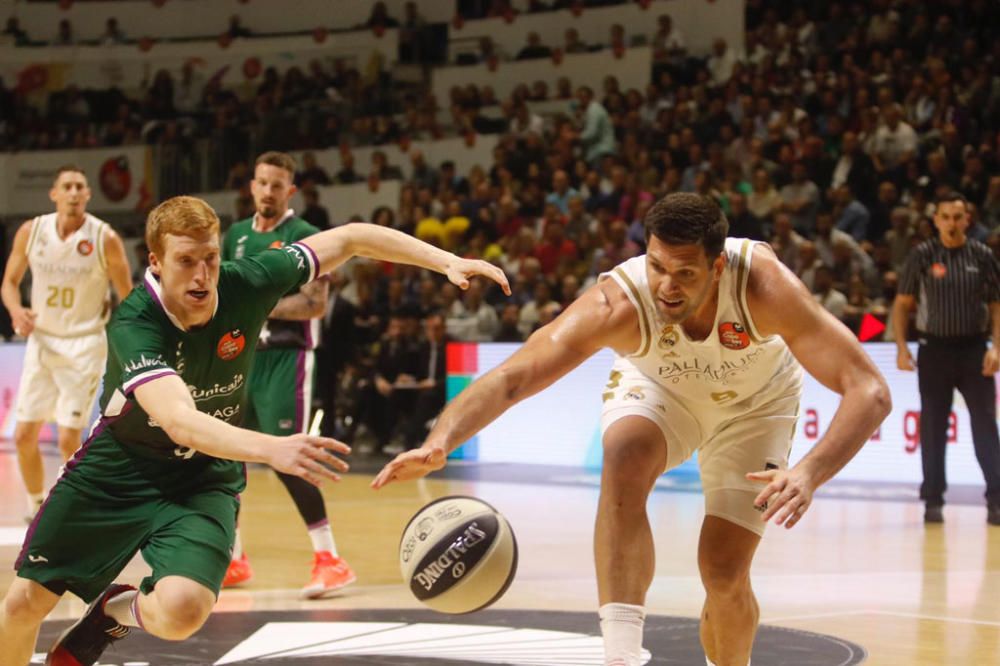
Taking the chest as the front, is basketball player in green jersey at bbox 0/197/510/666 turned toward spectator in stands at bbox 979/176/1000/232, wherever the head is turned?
no

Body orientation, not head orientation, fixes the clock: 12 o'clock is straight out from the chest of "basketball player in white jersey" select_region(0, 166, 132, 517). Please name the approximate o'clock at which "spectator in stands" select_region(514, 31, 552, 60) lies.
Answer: The spectator in stands is roughly at 7 o'clock from the basketball player in white jersey.

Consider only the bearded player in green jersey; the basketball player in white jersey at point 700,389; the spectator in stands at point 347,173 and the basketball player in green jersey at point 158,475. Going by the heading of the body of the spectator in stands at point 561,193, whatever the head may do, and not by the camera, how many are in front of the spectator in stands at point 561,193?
3

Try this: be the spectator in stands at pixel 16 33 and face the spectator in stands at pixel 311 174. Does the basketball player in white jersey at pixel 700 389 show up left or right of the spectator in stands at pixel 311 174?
right

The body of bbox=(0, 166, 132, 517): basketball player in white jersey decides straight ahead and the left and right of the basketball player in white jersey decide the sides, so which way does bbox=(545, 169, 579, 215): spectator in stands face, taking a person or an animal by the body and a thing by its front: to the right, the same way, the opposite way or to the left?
the same way

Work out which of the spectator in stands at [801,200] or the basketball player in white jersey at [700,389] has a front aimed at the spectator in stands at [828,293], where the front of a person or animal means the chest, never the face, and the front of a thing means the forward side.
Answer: the spectator in stands at [801,200]

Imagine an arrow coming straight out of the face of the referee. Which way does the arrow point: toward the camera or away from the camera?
toward the camera

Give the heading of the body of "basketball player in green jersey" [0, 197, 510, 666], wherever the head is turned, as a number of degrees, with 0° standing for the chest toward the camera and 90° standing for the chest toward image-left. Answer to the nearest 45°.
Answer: approximately 315°

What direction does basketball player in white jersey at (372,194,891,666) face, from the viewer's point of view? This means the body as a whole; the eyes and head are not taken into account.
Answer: toward the camera

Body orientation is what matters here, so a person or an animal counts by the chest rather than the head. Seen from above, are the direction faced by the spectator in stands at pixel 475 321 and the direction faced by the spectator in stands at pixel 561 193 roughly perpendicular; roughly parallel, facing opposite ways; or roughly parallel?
roughly parallel

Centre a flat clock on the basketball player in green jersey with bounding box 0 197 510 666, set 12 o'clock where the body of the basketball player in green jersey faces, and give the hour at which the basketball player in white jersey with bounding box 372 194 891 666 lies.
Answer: The basketball player in white jersey is roughly at 11 o'clock from the basketball player in green jersey.

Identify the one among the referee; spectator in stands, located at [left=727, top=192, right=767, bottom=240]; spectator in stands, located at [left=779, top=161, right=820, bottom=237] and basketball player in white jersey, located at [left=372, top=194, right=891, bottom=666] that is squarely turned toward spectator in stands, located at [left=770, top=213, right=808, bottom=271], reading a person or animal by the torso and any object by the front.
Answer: spectator in stands, located at [left=779, top=161, right=820, bottom=237]

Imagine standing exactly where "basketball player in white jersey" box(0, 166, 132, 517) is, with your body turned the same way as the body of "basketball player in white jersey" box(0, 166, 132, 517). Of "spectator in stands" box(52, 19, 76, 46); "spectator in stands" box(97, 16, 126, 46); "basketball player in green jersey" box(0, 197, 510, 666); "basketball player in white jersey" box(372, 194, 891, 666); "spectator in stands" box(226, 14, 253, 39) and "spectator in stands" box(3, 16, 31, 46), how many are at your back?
4

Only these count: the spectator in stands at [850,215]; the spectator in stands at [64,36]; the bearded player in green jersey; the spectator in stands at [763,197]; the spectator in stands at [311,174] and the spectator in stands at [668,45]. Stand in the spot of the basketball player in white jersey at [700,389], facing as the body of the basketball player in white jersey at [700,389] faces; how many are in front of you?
0

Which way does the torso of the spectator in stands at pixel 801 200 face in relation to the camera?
toward the camera

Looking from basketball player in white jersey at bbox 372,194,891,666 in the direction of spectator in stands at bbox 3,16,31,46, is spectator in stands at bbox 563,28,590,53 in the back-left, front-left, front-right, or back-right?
front-right

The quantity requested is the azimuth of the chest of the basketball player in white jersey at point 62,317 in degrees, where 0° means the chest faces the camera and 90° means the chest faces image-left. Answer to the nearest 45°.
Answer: approximately 0°

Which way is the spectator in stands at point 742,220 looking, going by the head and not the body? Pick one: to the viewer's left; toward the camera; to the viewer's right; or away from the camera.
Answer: toward the camera

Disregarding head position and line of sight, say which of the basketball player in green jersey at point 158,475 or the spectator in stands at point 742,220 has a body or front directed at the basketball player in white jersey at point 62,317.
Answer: the spectator in stands

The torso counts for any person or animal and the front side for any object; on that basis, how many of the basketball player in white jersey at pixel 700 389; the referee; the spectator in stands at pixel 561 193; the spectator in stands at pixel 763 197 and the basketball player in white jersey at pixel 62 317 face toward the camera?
5

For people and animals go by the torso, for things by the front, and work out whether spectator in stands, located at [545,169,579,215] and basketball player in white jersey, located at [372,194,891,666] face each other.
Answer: no

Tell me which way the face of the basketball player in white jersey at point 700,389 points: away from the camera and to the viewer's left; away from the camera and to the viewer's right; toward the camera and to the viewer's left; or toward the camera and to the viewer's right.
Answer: toward the camera and to the viewer's left

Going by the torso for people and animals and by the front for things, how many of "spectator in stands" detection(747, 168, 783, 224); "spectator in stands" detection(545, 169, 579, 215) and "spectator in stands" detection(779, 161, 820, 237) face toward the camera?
3

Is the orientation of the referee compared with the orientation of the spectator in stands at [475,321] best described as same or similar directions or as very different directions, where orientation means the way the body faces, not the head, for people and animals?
same or similar directions
